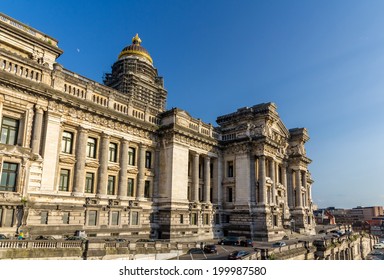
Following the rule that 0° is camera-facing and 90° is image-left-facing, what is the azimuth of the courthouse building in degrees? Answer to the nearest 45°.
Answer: approximately 315°

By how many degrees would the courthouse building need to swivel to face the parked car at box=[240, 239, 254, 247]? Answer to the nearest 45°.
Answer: approximately 45° to its left
